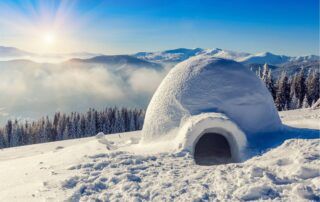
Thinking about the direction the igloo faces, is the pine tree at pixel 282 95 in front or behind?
behind

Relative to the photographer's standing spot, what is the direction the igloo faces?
facing the viewer
